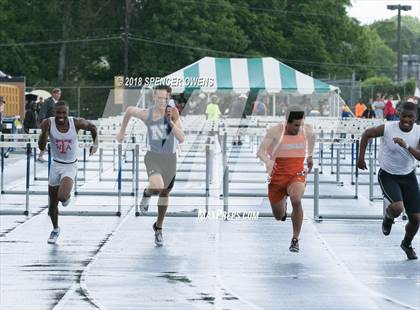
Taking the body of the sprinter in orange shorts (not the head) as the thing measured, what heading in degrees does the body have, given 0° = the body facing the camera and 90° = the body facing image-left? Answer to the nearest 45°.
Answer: approximately 0°

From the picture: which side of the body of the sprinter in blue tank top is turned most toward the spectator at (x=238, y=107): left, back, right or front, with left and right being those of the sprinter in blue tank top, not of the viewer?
back

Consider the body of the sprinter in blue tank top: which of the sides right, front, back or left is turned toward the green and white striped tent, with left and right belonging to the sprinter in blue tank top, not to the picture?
back

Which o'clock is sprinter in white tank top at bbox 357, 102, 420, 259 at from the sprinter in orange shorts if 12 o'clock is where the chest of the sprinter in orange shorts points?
The sprinter in white tank top is roughly at 9 o'clock from the sprinter in orange shorts.

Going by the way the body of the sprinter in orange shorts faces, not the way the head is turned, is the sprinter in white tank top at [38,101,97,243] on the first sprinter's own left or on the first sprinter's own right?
on the first sprinter's own right

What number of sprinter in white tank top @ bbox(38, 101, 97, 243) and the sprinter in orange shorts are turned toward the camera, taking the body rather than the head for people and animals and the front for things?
2

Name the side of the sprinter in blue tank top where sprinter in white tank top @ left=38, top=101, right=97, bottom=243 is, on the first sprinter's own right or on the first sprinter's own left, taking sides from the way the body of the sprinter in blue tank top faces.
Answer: on the first sprinter's own right

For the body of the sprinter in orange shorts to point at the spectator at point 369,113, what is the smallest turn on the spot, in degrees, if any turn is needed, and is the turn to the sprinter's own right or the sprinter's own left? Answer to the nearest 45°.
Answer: approximately 180°

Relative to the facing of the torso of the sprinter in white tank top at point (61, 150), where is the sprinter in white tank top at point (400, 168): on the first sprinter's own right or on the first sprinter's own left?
on the first sprinter's own left
